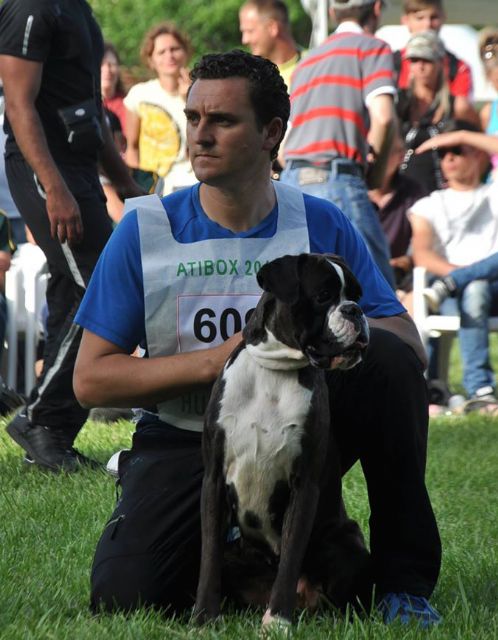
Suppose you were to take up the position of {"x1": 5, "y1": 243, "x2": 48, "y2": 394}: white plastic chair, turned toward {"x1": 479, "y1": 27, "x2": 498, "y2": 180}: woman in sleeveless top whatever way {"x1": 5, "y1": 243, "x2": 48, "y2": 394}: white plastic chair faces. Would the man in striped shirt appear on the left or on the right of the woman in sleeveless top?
right

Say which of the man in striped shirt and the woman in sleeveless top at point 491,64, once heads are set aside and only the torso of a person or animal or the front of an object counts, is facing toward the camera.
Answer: the woman in sleeveless top

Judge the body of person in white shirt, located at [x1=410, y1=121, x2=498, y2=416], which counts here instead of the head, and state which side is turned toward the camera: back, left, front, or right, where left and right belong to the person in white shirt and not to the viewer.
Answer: front

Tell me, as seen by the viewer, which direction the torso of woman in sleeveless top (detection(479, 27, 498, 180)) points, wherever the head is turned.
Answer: toward the camera

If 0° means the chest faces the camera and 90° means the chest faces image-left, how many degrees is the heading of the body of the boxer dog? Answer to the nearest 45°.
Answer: approximately 0°

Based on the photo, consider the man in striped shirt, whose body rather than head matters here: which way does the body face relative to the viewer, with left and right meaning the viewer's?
facing away from the viewer and to the right of the viewer

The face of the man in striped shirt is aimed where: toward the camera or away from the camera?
away from the camera

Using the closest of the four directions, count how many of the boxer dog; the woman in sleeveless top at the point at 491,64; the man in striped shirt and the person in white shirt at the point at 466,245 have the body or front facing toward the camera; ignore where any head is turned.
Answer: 3

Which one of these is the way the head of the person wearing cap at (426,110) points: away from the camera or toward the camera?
toward the camera

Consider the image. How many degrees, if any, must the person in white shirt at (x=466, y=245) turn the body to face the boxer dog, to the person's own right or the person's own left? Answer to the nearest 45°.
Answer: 0° — they already face it

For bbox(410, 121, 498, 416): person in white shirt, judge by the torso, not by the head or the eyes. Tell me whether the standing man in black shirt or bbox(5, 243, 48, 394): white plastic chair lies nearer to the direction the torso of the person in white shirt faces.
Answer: the standing man in black shirt

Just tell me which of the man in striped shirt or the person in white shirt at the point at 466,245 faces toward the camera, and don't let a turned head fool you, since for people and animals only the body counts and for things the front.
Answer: the person in white shirt

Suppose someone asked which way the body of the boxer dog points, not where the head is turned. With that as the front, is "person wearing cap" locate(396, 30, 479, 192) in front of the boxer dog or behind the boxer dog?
behind

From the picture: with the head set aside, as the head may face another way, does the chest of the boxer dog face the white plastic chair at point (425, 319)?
no

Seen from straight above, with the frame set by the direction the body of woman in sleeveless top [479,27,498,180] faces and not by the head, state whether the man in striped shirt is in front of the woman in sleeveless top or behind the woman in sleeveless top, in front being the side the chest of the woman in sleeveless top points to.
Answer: in front

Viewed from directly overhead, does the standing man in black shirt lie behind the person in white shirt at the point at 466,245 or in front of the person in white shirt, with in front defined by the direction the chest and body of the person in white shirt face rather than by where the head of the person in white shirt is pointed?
in front
